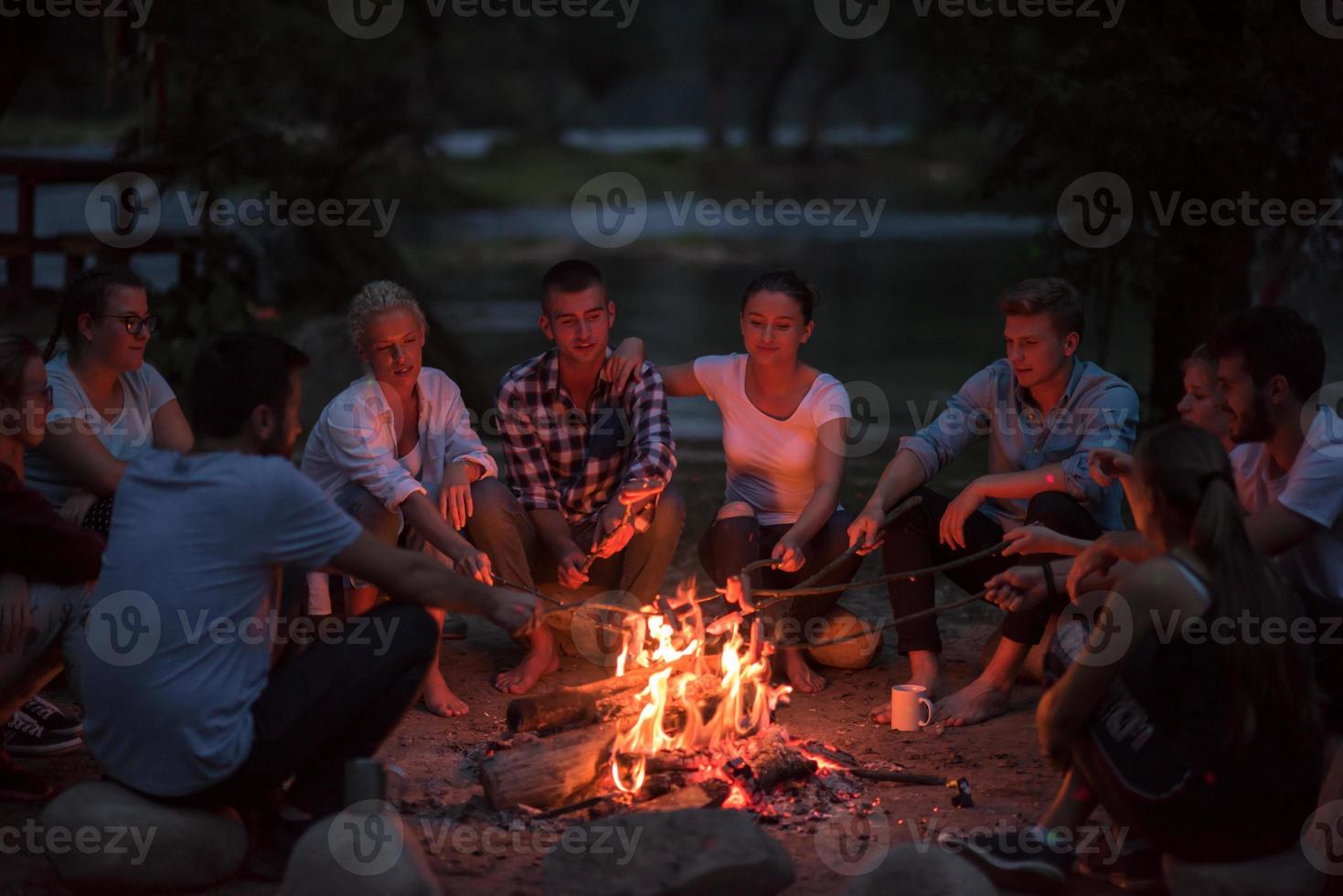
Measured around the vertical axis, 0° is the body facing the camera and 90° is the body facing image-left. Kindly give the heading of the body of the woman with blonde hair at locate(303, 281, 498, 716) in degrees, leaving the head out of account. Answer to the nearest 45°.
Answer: approximately 315°

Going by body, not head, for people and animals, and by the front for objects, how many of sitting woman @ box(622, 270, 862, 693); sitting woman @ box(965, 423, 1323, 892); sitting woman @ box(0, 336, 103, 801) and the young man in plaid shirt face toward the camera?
2

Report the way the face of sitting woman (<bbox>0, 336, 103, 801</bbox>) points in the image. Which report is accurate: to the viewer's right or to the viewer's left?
to the viewer's right

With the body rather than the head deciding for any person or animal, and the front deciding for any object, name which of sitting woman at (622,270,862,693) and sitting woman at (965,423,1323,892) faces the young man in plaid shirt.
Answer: sitting woman at (965,423,1323,892)

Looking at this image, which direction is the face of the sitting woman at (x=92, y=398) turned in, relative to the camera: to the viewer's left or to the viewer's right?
to the viewer's right

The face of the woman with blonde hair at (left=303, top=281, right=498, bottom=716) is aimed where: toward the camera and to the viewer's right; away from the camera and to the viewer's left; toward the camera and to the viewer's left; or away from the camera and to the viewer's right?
toward the camera and to the viewer's right

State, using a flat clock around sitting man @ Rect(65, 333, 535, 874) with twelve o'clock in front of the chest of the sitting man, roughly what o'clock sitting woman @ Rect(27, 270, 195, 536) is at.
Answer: The sitting woman is roughly at 10 o'clock from the sitting man.

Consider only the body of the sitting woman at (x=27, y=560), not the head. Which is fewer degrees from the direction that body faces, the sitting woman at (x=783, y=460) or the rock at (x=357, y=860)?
the sitting woman

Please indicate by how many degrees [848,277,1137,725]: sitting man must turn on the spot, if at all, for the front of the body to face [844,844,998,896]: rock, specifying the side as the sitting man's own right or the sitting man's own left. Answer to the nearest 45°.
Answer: approximately 45° to the sitting man's own left

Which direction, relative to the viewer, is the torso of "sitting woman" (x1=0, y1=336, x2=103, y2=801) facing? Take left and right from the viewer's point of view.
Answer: facing to the right of the viewer

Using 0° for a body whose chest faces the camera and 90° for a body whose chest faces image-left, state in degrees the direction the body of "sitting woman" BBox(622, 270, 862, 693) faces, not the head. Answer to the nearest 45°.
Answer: approximately 0°
